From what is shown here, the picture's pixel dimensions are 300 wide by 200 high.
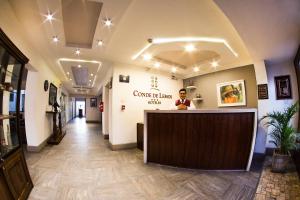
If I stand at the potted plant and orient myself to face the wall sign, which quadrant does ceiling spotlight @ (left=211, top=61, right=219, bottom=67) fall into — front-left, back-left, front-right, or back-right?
front-right

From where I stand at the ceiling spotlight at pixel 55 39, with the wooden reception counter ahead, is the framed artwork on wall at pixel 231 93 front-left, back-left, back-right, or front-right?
front-left

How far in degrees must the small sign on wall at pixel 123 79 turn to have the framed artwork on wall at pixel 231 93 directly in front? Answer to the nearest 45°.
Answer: approximately 90° to its left

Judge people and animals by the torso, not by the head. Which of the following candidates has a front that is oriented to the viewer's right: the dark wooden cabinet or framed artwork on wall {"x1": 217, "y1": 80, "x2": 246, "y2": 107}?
the dark wooden cabinet

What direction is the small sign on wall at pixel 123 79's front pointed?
toward the camera

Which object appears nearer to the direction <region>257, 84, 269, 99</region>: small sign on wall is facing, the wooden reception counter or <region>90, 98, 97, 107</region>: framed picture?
the wooden reception counter

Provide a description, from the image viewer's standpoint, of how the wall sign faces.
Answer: facing the viewer and to the right of the viewer

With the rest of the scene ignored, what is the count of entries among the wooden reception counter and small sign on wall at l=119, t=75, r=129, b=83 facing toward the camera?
2

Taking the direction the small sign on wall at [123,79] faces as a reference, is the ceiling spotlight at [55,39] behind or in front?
in front

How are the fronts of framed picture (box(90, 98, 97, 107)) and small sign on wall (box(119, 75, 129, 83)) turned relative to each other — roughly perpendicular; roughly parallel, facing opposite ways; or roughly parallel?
roughly parallel

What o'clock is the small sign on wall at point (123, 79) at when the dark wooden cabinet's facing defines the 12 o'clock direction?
The small sign on wall is roughly at 11 o'clock from the dark wooden cabinet.

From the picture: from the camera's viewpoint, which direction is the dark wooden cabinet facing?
to the viewer's right

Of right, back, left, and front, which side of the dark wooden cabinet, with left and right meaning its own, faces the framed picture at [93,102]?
left
